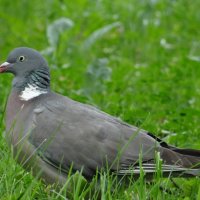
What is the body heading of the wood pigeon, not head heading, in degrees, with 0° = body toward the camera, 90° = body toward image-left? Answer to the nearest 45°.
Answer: approximately 90°
